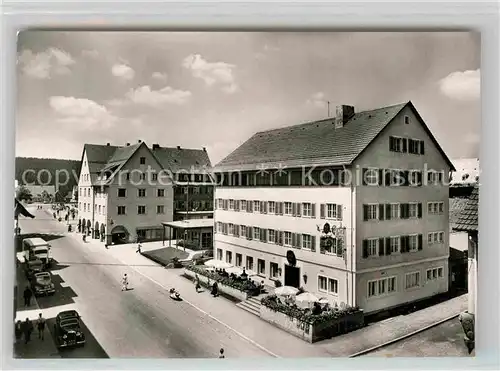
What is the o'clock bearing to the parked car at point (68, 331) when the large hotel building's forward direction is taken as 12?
The parked car is roughly at 1 o'clock from the large hotel building.

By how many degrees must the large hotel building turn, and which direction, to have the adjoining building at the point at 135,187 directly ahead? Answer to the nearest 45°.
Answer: approximately 45° to its right

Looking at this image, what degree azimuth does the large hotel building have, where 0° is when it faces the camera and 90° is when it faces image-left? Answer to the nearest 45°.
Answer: approximately 45°

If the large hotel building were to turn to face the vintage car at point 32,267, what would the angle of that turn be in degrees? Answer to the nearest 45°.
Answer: approximately 45° to its right
